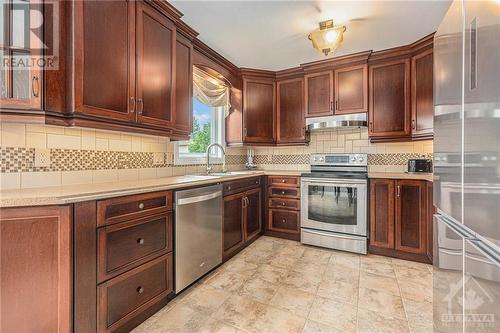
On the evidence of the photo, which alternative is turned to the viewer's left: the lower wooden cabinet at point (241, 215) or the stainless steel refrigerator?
the stainless steel refrigerator

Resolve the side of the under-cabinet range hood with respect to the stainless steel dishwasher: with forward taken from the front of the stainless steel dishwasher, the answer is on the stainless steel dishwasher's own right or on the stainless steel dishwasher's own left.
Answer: on the stainless steel dishwasher's own left

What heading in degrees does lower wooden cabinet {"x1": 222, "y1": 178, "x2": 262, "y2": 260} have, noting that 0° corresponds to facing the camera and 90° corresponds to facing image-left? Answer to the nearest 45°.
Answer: approximately 315°

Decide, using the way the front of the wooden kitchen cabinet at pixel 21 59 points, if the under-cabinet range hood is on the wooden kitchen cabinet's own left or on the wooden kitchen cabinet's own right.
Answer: on the wooden kitchen cabinet's own left

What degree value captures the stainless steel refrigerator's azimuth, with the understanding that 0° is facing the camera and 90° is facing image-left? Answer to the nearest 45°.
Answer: approximately 90°

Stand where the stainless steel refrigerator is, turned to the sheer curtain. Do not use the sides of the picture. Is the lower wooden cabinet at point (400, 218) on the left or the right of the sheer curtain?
right

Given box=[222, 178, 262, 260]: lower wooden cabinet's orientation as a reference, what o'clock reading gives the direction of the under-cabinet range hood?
The under-cabinet range hood is roughly at 10 o'clock from the lower wooden cabinet.
